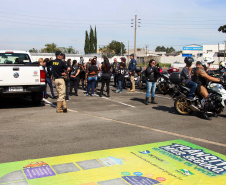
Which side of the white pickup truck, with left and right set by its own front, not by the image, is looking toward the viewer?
back

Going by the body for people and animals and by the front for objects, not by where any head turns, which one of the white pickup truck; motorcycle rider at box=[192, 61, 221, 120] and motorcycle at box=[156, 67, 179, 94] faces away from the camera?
the white pickup truck

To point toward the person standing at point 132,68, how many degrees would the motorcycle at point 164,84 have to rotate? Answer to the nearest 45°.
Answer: approximately 45° to its right

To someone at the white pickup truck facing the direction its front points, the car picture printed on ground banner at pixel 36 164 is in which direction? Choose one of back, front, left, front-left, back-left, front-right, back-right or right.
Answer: back

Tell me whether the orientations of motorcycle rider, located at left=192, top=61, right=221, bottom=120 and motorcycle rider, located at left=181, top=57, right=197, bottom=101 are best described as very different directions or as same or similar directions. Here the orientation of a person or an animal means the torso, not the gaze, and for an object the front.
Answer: same or similar directions
